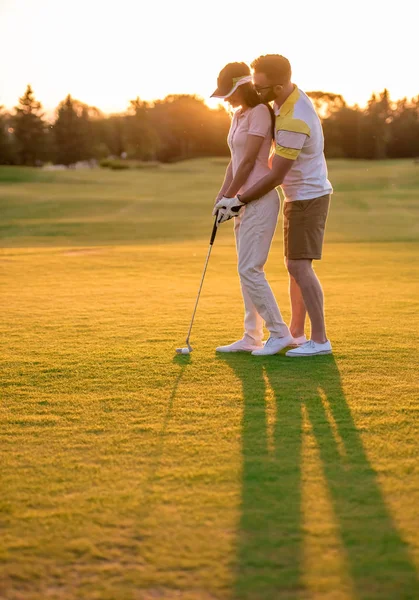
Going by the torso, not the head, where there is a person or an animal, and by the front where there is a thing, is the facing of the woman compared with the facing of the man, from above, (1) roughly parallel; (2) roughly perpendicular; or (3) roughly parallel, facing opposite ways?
roughly parallel

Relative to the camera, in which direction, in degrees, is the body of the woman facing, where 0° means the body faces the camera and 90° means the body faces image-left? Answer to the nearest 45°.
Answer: approximately 90°

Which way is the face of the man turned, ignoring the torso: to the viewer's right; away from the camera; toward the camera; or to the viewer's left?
to the viewer's left

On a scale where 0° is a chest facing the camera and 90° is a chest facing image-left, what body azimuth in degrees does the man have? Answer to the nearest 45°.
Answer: approximately 90°
